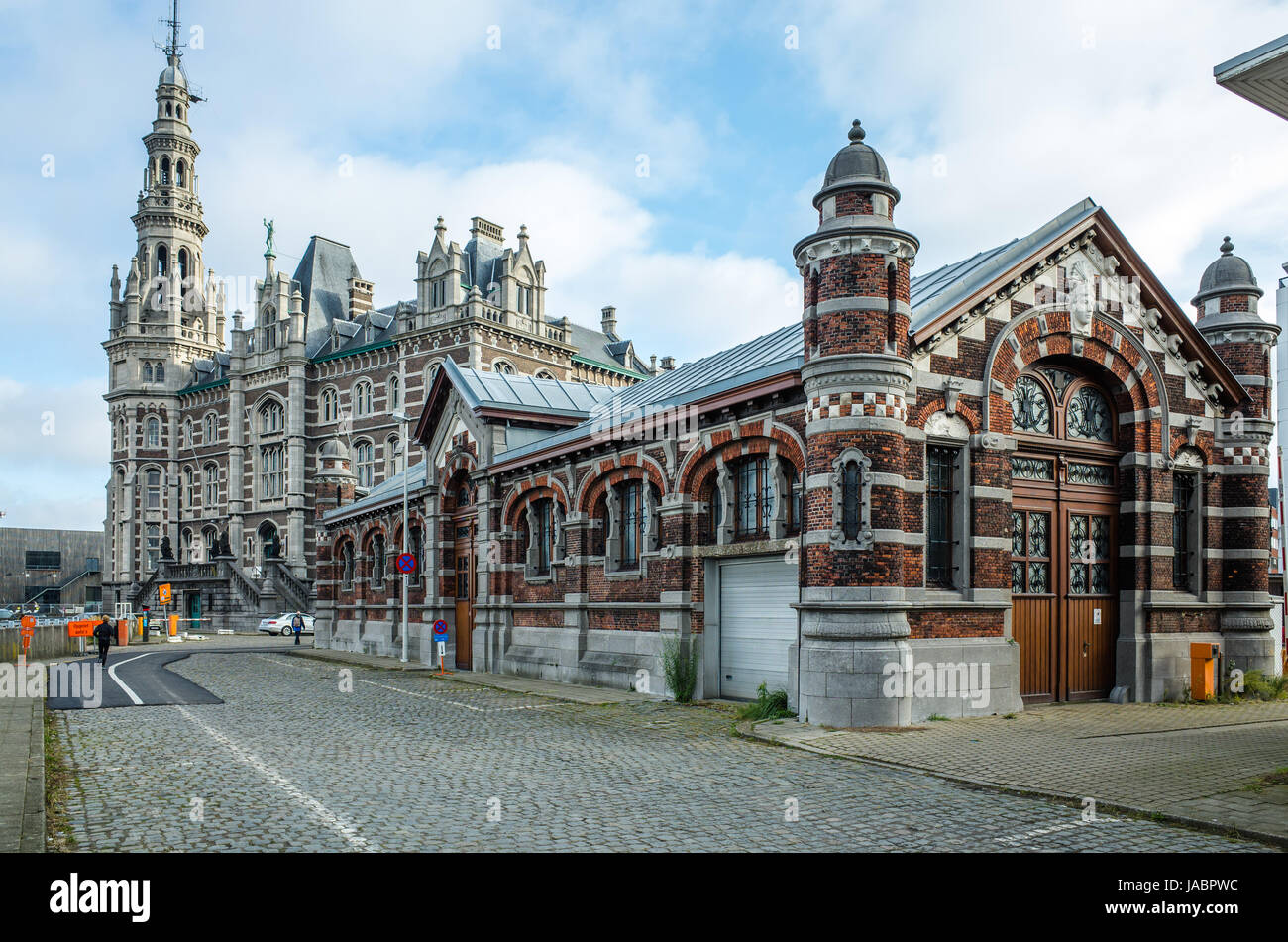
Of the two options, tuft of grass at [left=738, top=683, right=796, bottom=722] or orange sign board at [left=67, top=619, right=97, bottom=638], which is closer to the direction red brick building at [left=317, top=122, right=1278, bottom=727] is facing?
the tuft of grass

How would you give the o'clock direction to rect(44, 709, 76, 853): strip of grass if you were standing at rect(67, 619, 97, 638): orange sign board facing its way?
The strip of grass is roughly at 12 o'clock from the orange sign board.

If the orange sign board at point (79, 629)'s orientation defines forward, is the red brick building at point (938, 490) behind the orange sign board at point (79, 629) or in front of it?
in front

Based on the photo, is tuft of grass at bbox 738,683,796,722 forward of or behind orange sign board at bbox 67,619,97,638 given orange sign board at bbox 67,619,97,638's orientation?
forward

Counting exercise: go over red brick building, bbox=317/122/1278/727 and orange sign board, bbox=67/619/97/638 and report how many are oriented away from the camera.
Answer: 0

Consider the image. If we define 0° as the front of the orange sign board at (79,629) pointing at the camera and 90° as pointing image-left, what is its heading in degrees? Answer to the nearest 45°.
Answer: approximately 0°
